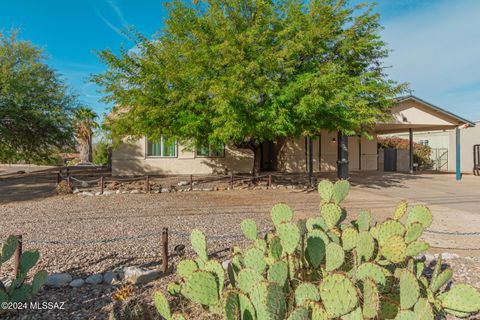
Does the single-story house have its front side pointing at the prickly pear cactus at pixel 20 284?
yes

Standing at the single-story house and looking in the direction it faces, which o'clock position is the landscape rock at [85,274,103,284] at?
The landscape rock is roughly at 12 o'clock from the single-story house.

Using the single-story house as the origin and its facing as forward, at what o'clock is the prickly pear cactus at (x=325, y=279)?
The prickly pear cactus is roughly at 12 o'clock from the single-story house.

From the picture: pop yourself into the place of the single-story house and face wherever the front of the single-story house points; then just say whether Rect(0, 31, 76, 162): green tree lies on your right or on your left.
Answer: on your right

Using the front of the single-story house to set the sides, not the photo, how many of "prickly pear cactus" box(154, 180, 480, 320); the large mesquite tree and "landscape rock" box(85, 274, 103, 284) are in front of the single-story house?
3

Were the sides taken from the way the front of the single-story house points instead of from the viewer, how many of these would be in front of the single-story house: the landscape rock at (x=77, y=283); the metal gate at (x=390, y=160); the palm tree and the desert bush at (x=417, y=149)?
1

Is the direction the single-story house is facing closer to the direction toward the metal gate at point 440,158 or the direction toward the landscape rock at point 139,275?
the landscape rock

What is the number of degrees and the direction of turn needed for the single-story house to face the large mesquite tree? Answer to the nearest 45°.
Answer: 0° — it already faces it

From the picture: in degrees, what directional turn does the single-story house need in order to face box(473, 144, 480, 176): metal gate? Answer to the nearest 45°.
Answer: approximately 90° to its left

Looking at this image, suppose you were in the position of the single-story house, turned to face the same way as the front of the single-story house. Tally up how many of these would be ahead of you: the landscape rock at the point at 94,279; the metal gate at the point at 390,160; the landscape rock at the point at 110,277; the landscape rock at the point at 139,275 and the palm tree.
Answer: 3

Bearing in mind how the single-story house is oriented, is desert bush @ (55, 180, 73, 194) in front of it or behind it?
in front

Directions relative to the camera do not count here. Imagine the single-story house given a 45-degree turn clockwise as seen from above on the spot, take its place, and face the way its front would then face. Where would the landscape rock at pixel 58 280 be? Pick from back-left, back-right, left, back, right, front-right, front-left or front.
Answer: front-left

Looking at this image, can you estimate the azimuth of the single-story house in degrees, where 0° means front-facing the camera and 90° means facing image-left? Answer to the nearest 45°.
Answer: approximately 0°

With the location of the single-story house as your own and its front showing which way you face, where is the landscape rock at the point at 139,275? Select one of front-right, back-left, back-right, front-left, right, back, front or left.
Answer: front
